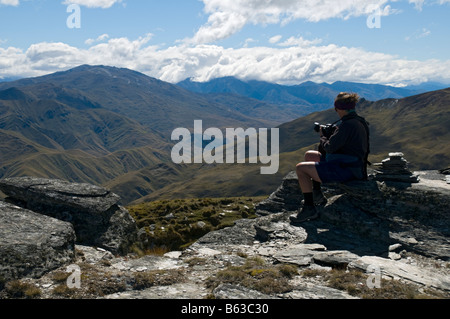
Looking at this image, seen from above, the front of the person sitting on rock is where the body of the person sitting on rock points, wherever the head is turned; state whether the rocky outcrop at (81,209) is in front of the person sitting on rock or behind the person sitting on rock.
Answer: in front

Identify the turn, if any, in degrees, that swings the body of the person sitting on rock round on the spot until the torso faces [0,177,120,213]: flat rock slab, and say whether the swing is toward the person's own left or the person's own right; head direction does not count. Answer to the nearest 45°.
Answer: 0° — they already face it

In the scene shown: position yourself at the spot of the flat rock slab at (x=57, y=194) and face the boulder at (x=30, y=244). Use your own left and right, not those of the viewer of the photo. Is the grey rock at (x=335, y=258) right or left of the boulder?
left

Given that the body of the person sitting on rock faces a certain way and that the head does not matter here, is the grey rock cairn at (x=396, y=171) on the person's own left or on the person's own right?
on the person's own right

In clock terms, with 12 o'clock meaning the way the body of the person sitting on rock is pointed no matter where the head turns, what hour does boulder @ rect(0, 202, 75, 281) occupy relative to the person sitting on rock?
The boulder is roughly at 11 o'clock from the person sitting on rock.

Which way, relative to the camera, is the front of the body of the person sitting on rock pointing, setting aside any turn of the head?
to the viewer's left

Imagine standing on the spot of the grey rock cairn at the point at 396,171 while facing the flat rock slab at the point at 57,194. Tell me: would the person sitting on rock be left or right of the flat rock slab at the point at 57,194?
left

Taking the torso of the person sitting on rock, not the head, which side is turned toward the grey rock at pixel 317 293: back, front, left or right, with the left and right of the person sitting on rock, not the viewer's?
left

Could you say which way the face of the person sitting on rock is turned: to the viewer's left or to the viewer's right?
to the viewer's left
